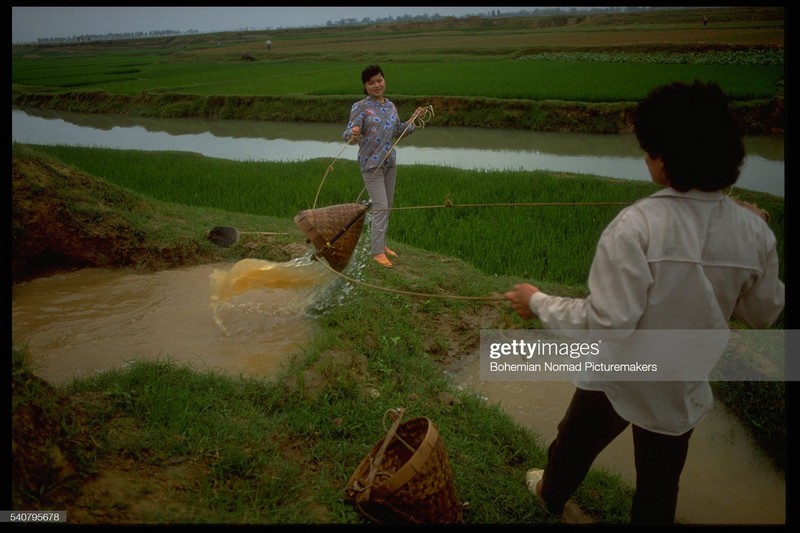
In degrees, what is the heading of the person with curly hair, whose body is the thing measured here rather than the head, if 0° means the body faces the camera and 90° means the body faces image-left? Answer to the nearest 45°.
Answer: approximately 135°

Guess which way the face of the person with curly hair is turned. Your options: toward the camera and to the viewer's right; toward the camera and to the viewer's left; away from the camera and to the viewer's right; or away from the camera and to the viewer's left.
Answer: away from the camera and to the viewer's left
